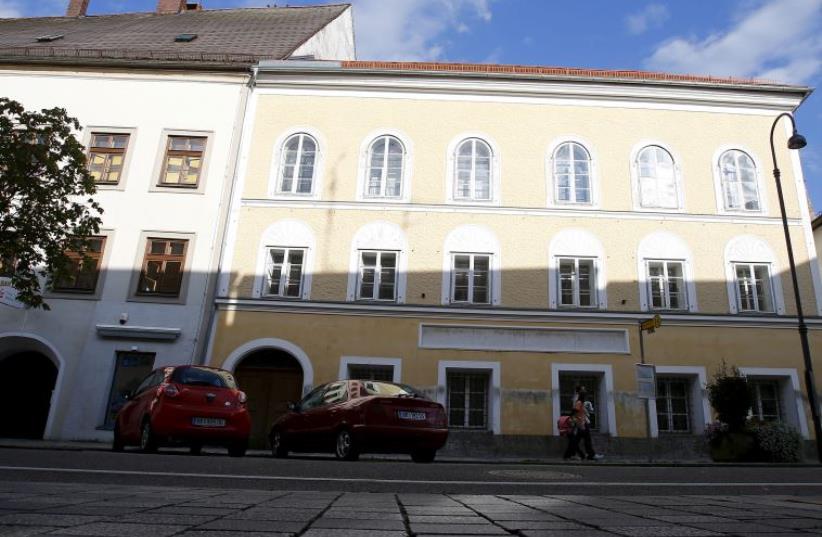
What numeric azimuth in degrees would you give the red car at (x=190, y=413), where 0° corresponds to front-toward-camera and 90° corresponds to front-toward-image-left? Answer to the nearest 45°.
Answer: approximately 135°

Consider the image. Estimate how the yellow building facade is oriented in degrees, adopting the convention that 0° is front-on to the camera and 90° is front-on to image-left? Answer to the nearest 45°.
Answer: approximately 0°

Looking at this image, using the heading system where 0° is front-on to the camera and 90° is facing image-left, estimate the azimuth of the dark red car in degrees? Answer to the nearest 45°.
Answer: approximately 135°

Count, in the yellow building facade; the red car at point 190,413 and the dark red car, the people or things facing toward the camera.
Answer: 1

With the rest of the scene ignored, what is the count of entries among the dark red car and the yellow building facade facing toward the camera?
1

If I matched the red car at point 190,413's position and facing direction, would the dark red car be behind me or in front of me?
behind

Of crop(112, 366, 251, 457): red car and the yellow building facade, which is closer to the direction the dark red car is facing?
the red car

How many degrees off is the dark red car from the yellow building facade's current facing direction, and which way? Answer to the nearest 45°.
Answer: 0° — it already faces it

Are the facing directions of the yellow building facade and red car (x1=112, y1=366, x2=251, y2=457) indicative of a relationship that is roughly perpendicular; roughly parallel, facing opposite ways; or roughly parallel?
roughly parallel, facing opposite ways

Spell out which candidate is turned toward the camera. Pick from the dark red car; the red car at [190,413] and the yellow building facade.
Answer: the yellow building facade

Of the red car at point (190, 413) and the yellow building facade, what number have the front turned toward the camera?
1
